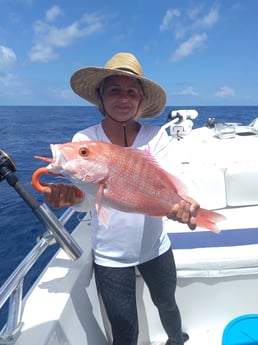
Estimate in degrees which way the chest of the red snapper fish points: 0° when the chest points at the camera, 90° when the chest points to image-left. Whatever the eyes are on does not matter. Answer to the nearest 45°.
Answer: approximately 90°

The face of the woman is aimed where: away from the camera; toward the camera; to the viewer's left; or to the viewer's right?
toward the camera

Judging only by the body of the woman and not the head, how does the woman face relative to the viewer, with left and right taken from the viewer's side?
facing the viewer
